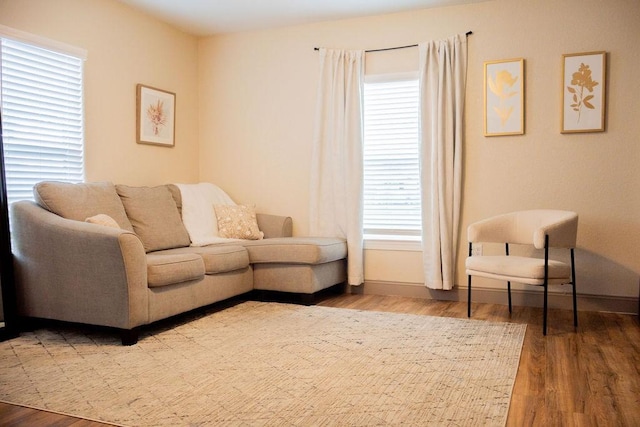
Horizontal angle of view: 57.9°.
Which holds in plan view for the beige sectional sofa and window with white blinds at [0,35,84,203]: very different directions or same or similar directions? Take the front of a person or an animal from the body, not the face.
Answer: same or similar directions

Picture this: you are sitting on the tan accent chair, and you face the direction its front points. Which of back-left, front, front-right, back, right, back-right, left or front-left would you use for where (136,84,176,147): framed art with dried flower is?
front-right

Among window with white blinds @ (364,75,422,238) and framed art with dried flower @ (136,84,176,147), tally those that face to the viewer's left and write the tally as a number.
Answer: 0

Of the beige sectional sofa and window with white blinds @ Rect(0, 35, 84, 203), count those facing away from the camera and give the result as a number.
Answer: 0

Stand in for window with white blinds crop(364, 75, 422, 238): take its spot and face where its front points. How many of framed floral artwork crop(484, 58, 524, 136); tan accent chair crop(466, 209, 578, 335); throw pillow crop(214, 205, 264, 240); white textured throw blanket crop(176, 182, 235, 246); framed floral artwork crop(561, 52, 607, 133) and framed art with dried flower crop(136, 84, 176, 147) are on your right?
3

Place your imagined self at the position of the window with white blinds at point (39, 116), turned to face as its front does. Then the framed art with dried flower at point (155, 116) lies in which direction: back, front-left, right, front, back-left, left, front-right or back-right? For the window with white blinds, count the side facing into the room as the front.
left

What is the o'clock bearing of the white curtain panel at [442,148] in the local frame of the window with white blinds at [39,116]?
The white curtain panel is roughly at 11 o'clock from the window with white blinds.

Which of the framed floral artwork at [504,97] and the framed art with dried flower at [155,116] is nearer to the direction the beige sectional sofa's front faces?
the framed floral artwork

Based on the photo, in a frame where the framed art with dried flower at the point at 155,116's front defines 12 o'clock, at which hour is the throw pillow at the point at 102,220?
The throw pillow is roughly at 2 o'clock from the framed art with dried flower.

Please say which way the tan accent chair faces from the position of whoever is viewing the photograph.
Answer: facing the viewer and to the left of the viewer

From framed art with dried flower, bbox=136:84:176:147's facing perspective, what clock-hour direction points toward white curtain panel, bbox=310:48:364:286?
The white curtain panel is roughly at 11 o'clock from the framed art with dried flower.

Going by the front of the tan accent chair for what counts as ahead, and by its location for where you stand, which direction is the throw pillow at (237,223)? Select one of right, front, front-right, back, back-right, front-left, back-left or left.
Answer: front-right

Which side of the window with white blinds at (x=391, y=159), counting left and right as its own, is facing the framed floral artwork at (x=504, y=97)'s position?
left

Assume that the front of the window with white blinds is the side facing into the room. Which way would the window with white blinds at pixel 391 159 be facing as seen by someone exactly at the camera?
facing the viewer

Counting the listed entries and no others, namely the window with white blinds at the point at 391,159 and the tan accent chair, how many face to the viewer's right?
0

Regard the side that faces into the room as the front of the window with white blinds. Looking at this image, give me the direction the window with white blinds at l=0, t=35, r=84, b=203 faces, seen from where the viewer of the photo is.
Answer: facing the viewer and to the right of the viewer

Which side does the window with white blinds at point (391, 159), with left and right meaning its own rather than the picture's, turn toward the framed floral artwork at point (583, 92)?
left
